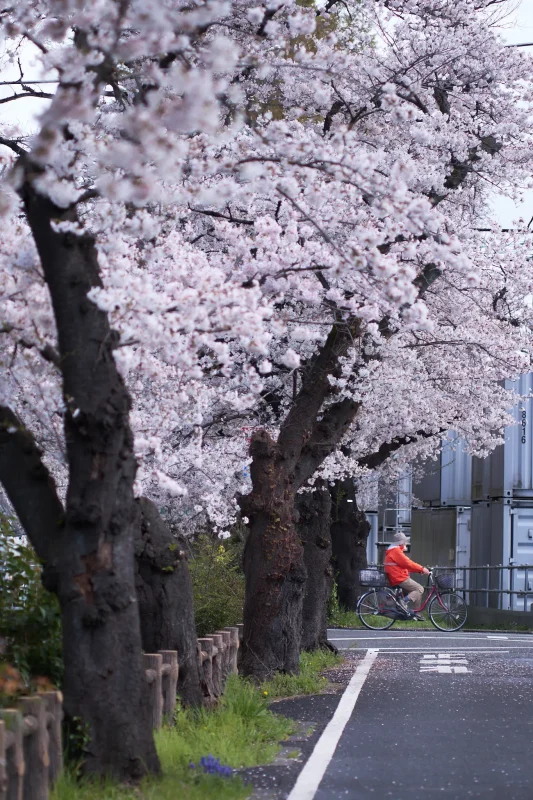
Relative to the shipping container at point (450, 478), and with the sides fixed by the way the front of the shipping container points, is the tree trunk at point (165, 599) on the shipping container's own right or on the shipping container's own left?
on the shipping container's own right

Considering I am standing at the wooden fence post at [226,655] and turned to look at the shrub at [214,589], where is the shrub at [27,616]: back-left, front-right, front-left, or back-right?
back-left

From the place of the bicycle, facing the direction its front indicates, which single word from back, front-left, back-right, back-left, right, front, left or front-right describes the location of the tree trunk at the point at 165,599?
right

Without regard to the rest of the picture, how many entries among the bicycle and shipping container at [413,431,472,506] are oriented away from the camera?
0

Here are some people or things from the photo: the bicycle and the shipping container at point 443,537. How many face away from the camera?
0

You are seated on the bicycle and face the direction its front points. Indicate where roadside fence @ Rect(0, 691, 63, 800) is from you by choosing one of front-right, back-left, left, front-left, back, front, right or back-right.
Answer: right

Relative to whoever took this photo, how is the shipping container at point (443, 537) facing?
facing the viewer and to the right of the viewer

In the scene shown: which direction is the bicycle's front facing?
to the viewer's right
